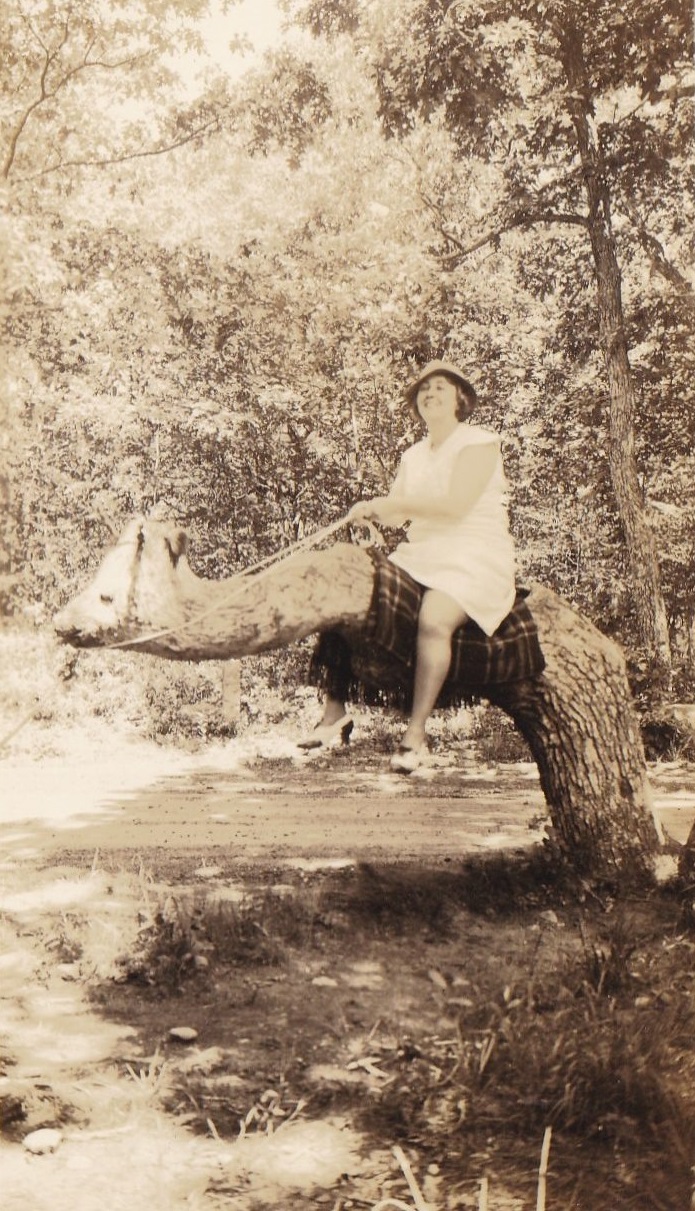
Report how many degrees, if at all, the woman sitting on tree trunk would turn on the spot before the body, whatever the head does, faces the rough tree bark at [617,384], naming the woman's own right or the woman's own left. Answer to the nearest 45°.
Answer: approximately 180°

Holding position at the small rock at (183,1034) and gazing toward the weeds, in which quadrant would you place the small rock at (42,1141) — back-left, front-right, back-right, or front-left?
back-left

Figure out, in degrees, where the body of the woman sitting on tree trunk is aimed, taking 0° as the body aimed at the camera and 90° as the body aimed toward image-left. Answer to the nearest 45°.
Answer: approximately 45°
